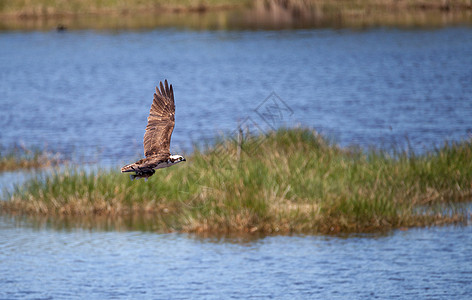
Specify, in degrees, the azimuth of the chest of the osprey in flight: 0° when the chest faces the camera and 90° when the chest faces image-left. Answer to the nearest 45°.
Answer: approximately 270°
